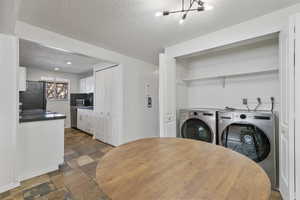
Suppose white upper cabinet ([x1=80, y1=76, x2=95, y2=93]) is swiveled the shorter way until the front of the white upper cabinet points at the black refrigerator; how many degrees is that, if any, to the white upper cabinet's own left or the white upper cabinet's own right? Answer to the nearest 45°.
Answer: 0° — it already faces it

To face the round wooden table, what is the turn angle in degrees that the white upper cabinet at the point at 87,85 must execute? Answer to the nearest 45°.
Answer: approximately 45° to its left

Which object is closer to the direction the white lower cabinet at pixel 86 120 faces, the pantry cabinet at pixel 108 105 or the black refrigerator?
the black refrigerator

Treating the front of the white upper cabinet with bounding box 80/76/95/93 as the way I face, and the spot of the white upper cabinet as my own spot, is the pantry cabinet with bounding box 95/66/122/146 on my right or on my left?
on my left

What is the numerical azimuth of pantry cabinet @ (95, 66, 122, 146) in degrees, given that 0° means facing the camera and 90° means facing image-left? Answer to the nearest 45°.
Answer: approximately 45°

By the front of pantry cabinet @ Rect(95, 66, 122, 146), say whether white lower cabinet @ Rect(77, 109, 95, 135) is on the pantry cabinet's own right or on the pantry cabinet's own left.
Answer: on the pantry cabinet's own right

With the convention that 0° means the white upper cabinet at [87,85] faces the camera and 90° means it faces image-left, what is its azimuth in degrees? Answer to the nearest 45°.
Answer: approximately 45°

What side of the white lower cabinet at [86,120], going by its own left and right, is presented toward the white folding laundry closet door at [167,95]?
left

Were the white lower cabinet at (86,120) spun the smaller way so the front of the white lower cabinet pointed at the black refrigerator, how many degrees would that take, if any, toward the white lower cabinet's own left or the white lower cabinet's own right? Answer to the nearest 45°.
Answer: approximately 45° to the white lower cabinet's own right
